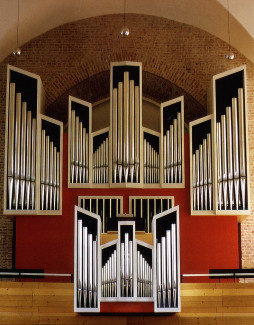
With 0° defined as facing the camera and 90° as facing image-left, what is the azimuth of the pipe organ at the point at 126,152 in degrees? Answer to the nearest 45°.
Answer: approximately 0°
